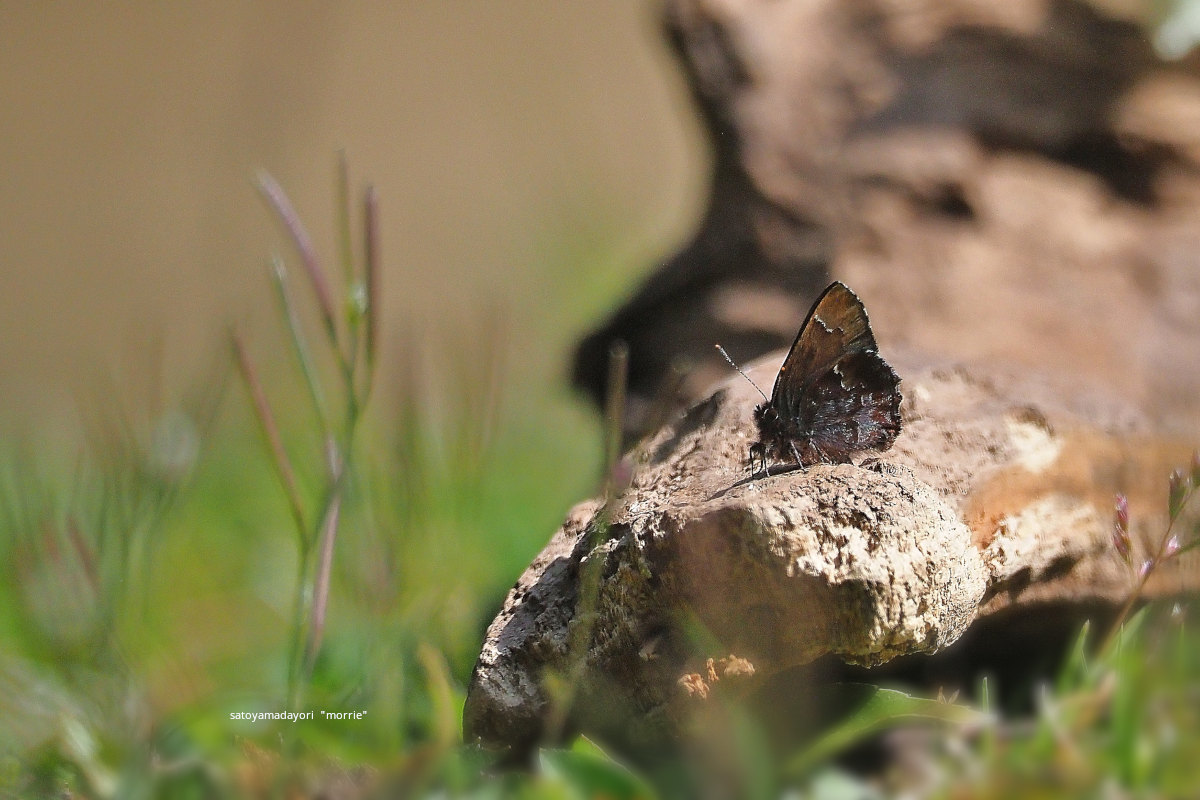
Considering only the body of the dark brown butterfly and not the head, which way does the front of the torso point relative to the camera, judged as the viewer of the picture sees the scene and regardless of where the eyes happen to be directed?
to the viewer's left

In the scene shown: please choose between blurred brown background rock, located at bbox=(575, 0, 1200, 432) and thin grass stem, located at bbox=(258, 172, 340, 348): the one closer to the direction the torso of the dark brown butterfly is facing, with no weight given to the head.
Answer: the thin grass stem

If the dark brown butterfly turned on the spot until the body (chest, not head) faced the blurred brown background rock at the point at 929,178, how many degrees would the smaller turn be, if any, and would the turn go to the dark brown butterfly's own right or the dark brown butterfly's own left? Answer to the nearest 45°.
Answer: approximately 90° to the dark brown butterfly's own right

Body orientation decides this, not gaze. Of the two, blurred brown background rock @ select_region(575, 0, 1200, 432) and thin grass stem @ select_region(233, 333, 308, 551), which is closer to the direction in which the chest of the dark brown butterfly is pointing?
the thin grass stem
